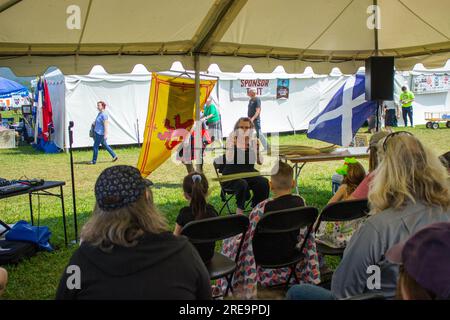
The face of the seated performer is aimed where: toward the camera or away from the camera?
toward the camera

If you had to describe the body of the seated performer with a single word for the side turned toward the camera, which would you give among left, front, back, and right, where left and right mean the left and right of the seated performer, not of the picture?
front

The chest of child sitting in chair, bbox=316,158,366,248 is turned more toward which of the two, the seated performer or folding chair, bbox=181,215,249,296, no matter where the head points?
the seated performer

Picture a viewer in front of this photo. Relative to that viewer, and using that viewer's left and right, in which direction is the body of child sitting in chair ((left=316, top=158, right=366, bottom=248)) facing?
facing away from the viewer and to the left of the viewer

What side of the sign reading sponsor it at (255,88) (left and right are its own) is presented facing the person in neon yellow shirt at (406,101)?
left

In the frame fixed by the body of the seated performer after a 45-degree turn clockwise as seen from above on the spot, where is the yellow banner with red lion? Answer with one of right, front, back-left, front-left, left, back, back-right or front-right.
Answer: front-right

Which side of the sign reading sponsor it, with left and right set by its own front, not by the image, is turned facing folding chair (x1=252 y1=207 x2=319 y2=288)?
front

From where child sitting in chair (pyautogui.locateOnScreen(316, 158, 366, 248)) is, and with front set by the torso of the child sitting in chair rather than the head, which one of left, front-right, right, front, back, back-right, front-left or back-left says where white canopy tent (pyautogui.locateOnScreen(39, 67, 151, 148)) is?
front

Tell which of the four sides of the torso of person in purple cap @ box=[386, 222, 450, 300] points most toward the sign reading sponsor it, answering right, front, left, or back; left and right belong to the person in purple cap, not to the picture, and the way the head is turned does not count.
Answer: front

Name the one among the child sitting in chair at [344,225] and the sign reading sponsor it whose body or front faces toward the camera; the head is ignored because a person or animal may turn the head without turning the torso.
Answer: the sign reading sponsor it

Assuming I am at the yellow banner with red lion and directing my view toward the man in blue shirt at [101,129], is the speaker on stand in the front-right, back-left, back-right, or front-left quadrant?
back-right

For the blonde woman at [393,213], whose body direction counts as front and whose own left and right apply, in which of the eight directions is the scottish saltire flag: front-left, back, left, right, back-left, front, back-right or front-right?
front-right

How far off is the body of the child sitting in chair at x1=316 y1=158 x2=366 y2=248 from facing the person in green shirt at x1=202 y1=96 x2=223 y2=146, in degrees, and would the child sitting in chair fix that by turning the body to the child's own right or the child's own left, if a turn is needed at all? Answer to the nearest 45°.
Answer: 0° — they already face them

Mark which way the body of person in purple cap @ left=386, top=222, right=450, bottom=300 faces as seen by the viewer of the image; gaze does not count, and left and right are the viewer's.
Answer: facing away from the viewer and to the left of the viewer

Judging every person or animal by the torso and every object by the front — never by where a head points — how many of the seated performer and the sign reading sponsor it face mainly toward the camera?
2
